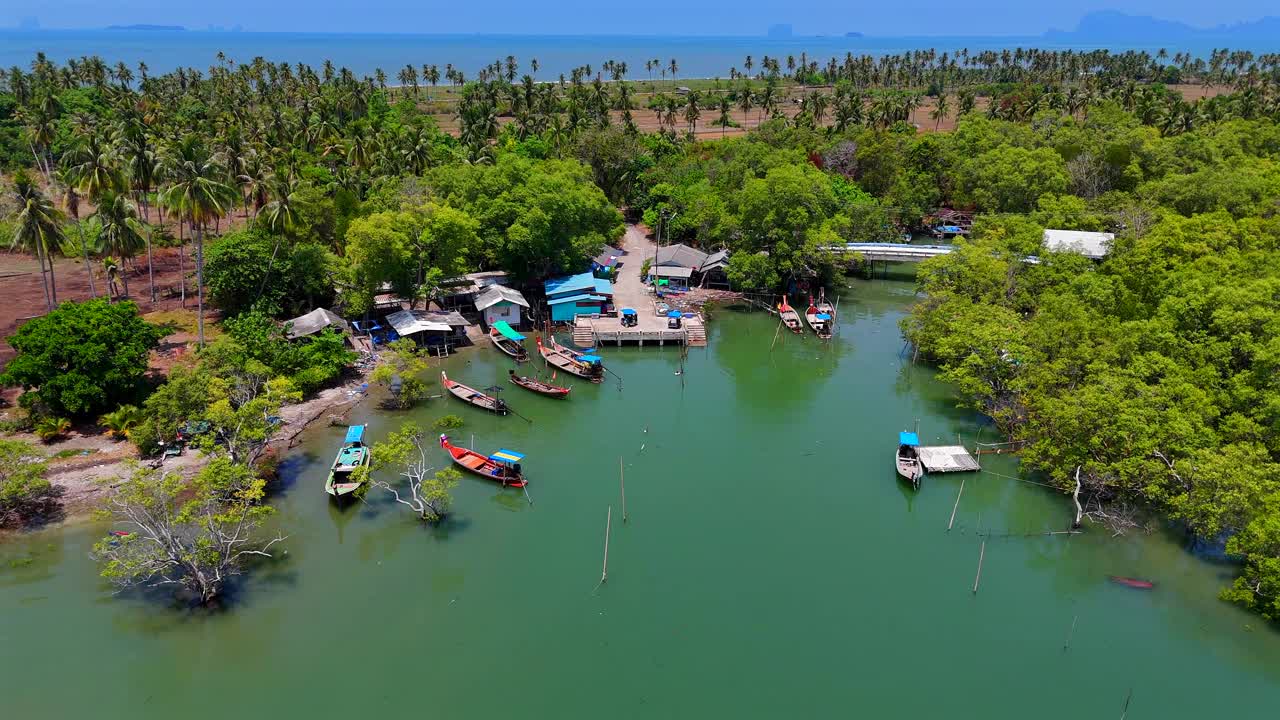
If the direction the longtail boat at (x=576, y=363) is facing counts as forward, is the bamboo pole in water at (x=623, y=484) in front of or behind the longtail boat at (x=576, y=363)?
behind

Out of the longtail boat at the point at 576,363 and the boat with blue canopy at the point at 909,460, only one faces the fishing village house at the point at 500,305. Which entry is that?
the longtail boat

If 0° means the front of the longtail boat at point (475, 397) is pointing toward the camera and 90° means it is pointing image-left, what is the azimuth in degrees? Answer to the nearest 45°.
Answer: approximately 135°

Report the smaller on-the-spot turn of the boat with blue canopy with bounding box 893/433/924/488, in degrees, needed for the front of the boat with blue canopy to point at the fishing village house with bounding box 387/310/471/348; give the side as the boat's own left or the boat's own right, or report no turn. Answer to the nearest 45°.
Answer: approximately 90° to the boat's own right

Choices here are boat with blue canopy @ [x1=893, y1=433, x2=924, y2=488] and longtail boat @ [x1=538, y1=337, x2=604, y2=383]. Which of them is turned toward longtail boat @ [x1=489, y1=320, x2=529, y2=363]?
longtail boat @ [x1=538, y1=337, x2=604, y2=383]

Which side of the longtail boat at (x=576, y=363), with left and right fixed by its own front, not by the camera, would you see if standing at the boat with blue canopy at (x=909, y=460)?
back

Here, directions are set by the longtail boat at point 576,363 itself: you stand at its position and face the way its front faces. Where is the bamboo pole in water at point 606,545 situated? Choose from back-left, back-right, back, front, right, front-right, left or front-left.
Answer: back-left

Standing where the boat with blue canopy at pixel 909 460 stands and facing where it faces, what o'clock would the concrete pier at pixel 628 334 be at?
The concrete pier is roughly at 4 o'clock from the boat with blue canopy.

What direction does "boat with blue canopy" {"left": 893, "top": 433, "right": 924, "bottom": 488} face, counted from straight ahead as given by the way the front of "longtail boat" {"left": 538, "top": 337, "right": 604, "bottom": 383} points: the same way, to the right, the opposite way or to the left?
to the left
